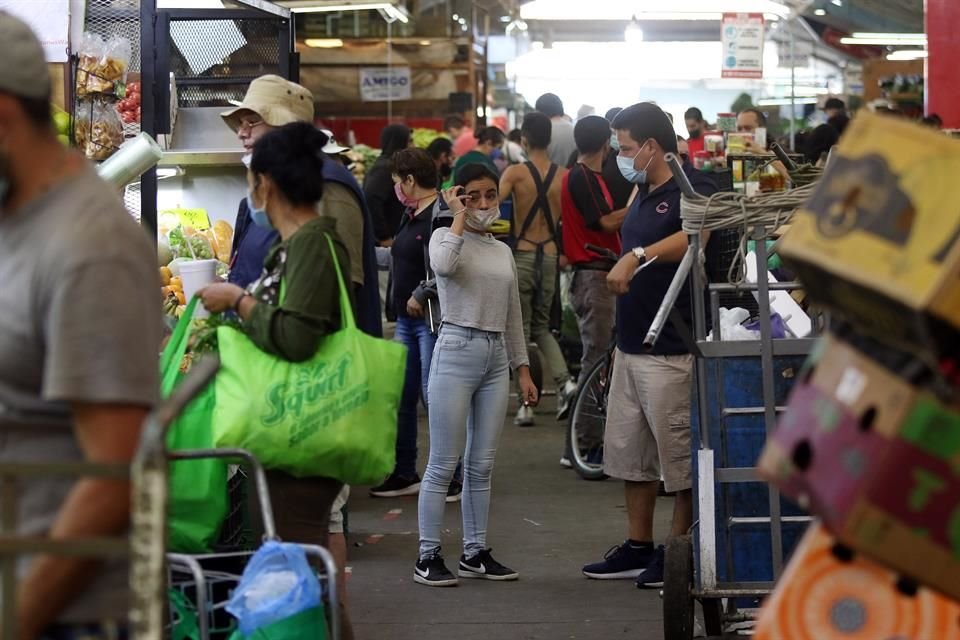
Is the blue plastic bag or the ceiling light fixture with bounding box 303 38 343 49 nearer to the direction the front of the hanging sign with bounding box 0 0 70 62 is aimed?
the blue plastic bag

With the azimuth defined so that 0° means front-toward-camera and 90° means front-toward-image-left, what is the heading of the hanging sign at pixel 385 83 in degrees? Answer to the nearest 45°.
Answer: approximately 0°

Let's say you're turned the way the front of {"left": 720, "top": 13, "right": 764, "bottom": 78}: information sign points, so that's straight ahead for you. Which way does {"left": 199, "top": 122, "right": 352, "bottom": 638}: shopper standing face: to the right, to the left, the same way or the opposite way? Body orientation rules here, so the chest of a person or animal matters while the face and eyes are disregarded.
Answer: to the right

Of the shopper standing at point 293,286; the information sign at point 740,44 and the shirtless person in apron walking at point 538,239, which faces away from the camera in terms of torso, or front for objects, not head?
the shirtless person in apron walking at point 538,239

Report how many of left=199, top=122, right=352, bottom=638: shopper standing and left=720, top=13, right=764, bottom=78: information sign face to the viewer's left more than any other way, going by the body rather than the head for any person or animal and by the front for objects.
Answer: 1

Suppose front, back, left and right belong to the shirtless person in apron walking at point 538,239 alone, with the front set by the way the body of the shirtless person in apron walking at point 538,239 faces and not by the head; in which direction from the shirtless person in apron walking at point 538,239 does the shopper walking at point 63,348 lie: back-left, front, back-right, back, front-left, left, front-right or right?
back

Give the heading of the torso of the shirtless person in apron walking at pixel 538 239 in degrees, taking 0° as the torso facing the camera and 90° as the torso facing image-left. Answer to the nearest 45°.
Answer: approximately 180°

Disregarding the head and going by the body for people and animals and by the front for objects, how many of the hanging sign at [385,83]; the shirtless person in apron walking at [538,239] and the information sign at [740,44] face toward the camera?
2

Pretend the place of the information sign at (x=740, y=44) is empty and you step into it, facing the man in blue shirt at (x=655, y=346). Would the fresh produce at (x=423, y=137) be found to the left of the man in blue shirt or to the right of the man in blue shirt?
right

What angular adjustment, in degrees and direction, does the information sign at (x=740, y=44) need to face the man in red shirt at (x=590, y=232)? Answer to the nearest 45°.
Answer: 0° — it already faces them
